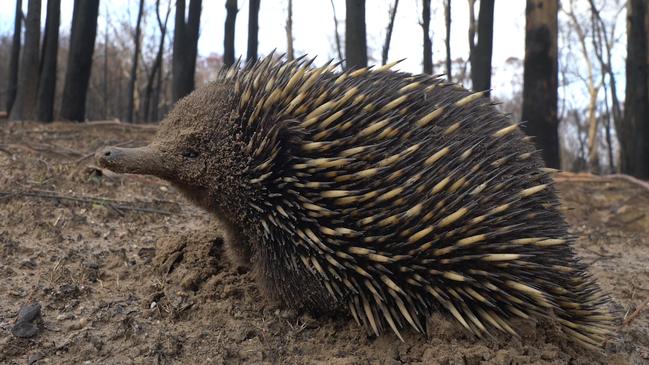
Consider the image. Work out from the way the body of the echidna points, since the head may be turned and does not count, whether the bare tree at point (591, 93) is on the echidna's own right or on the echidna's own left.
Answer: on the echidna's own right

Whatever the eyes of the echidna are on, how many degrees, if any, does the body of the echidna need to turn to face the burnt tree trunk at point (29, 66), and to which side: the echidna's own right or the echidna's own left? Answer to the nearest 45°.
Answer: approximately 45° to the echidna's own right

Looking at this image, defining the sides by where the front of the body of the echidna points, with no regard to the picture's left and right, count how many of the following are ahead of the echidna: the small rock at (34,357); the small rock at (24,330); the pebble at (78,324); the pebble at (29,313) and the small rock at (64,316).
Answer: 5

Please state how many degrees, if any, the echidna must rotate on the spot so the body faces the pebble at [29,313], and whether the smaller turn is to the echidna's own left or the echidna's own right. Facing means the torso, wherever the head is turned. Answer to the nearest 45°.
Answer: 0° — it already faces it

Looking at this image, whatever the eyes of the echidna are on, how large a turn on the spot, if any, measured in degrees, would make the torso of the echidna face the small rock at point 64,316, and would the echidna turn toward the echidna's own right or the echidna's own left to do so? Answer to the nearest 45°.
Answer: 0° — it already faces it

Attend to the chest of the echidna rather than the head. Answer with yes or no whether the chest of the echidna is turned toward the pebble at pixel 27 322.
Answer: yes

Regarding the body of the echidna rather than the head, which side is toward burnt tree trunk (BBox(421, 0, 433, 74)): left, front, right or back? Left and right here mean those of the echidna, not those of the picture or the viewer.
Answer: right

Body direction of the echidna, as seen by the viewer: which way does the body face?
to the viewer's left

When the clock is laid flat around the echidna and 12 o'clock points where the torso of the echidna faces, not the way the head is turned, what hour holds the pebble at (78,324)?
The pebble is roughly at 12 o'clock from the echidna.

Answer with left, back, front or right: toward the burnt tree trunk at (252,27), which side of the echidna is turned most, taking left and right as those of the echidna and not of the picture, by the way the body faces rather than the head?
right

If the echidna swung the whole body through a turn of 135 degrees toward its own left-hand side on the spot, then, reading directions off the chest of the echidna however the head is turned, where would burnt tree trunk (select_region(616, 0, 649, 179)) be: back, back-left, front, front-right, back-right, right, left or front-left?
left

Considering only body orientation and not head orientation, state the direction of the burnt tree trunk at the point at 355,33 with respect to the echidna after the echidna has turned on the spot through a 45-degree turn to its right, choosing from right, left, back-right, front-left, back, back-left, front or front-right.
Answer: front-right

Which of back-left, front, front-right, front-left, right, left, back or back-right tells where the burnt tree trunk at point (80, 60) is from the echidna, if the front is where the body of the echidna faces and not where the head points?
front-right

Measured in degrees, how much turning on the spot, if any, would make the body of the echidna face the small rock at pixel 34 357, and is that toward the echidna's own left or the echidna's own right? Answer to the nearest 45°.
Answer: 0° — it already faces it

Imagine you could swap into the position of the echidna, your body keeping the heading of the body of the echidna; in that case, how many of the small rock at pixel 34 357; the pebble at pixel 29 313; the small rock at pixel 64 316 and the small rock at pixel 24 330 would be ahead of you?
4

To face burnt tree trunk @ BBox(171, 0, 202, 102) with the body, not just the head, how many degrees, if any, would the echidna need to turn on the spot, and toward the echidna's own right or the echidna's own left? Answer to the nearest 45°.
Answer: approximately 45° to the echidna's own right

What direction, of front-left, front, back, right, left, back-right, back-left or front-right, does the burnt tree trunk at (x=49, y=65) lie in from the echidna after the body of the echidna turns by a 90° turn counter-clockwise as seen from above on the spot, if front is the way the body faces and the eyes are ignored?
back-right

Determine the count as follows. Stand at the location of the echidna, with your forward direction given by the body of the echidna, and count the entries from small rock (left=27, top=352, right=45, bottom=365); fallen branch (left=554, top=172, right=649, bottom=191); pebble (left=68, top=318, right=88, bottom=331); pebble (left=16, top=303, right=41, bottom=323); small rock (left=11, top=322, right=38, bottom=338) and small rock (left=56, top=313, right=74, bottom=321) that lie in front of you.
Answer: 5
